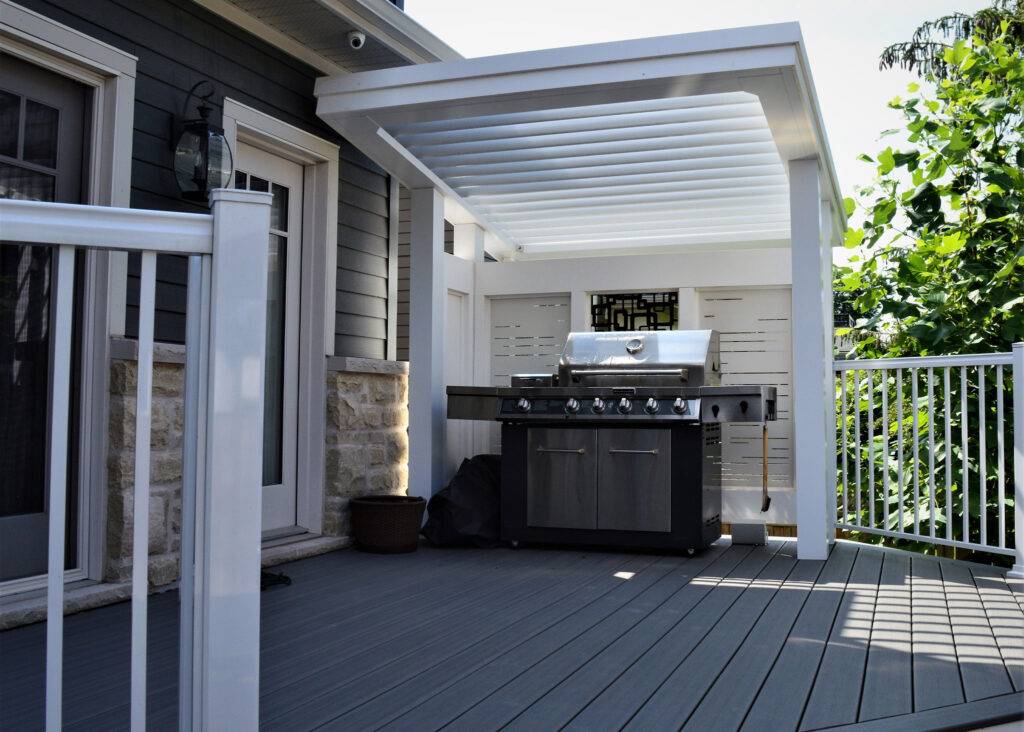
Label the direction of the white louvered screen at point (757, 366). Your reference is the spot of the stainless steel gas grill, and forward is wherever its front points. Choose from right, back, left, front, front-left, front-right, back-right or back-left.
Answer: back-left

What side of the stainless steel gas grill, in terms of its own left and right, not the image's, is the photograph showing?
front

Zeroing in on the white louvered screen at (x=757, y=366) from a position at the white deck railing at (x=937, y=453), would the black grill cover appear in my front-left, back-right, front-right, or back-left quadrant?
front-left

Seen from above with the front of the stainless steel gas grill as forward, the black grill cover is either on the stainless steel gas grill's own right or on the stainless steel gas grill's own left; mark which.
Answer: on the stainless steel gas grill's own right

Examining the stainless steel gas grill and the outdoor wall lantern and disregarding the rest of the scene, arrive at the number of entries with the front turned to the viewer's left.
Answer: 0

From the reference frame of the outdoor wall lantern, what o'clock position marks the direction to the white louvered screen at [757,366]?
The white louvered screen is roughly at 10 o'clock from the outdoor wall lantern.

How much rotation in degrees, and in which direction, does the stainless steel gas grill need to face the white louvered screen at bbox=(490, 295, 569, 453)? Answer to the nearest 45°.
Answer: approximately 135° to its right

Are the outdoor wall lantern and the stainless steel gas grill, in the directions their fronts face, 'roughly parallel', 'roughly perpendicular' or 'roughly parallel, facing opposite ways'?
roughly perpendicular

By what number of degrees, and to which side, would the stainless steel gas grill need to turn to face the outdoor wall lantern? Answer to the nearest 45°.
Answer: approximately 45° to its right

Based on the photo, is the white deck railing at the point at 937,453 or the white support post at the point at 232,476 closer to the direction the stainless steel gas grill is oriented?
the white support post

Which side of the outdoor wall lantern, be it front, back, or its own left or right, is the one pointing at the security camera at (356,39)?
left

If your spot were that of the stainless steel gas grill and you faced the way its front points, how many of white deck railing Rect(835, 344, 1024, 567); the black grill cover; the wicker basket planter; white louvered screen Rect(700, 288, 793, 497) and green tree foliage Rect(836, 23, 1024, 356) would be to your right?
2

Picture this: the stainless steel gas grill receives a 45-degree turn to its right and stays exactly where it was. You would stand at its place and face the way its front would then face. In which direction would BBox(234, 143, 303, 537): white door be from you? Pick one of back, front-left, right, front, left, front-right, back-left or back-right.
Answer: front-right

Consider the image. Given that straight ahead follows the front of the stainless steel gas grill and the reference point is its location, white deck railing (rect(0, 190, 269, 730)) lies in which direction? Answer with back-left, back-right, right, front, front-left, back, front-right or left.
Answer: front

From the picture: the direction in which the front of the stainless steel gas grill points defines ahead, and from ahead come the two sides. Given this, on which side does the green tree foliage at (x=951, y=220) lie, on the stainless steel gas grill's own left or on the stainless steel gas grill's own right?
on the stainless steel gas grill's own left
